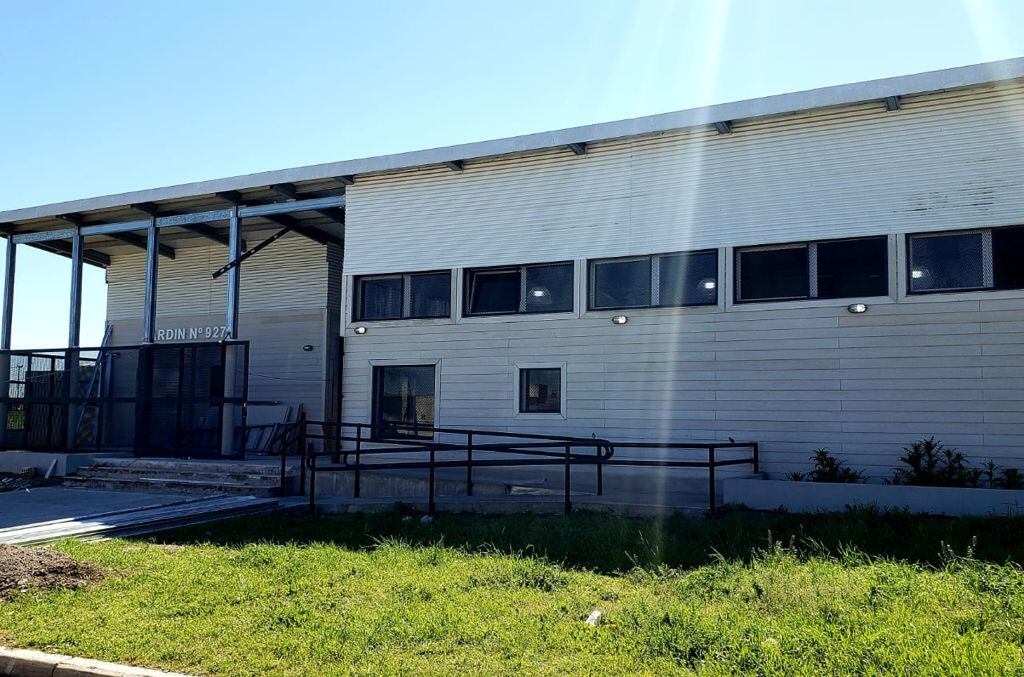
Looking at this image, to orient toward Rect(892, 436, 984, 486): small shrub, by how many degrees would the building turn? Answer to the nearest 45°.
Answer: approximately 90° to its left

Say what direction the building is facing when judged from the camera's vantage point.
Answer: facing the viewer and to the left of the viewer

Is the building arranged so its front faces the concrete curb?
yes

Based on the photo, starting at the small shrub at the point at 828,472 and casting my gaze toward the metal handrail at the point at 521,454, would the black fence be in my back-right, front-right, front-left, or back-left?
front-right

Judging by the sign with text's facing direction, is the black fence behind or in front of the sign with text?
in front

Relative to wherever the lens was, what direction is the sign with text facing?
facing the viewer

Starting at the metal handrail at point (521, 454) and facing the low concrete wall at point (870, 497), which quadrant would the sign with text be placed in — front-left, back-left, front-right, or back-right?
back-left

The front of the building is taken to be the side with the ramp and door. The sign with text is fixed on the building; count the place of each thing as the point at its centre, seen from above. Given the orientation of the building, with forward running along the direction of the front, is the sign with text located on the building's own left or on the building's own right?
on the building's own right

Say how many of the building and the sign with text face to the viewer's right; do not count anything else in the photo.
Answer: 0
